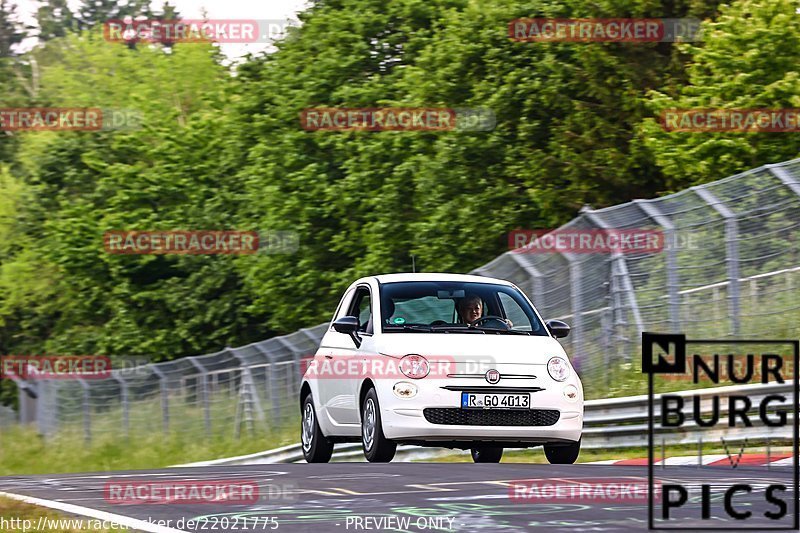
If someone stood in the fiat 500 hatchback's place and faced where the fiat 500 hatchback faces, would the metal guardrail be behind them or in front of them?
behind

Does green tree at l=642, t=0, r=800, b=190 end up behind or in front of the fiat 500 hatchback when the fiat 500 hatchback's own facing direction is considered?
behind

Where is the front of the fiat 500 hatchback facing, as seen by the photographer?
facing the viewer

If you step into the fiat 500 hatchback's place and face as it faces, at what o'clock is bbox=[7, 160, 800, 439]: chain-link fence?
The chain-link fence is roughly at 7 o'clock from the fiat 500 hatchback.
